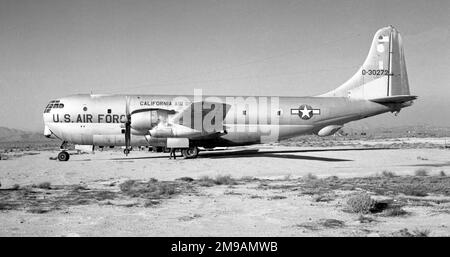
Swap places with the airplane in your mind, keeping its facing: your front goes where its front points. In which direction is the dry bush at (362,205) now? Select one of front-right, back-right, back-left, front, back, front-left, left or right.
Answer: left

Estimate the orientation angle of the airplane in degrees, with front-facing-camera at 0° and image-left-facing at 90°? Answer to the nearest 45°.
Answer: approximately 90°

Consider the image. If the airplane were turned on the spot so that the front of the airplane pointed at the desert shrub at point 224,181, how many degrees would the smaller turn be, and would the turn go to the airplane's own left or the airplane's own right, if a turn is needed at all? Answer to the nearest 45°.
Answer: approximately 90° to the airplane's own left

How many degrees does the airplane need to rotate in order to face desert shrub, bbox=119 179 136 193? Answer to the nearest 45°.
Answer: approximately 90° to its left

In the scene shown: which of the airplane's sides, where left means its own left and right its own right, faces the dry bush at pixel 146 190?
left

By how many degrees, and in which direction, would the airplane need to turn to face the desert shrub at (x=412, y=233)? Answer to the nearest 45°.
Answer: approximately 90° to its left

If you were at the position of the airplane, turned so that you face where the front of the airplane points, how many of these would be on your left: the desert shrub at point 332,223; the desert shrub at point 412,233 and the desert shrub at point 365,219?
3

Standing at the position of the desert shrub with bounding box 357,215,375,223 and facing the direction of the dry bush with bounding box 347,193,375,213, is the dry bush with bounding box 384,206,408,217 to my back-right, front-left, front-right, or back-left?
front-right

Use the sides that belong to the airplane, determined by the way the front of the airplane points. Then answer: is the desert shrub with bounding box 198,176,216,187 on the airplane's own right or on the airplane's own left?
on the airplane's own left

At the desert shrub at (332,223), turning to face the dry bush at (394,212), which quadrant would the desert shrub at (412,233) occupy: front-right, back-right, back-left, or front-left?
front-right

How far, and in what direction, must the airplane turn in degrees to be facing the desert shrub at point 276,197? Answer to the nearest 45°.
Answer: approximately 90° to its left

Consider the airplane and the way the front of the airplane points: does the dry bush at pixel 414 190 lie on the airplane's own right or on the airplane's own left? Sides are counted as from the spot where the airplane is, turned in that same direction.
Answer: on the airplane's own left

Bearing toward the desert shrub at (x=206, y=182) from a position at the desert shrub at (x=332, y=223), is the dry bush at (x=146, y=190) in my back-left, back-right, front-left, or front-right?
front-left

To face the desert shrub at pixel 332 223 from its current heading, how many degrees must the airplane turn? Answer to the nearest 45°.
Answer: approximately 90° to its left

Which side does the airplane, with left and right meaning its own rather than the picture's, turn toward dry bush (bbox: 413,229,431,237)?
left
